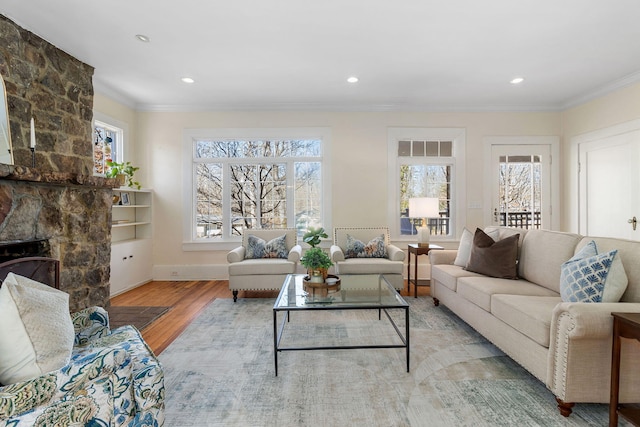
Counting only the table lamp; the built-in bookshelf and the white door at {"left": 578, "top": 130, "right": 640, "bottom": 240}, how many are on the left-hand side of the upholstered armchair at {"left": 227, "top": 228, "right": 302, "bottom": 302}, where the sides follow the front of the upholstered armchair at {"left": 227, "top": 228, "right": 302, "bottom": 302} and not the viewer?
2

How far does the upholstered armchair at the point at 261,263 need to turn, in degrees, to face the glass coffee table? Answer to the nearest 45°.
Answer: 0° — it already faces it

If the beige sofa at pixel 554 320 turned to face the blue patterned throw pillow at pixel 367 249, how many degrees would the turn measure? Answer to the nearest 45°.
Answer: approximately 90° to its right

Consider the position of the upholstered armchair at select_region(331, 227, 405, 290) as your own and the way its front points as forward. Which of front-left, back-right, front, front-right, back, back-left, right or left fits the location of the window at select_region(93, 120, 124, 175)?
right

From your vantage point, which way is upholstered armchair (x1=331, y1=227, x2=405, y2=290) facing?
toward the camera

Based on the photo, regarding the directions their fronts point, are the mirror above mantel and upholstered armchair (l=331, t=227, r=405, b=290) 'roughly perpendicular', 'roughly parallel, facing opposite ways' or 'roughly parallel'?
roughly perpendicular

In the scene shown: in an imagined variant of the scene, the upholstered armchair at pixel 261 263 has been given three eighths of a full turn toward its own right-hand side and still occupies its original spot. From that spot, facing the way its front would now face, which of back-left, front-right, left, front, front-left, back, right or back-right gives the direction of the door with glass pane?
back-right

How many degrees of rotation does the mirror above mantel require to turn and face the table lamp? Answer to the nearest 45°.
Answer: approximately 45° to its left

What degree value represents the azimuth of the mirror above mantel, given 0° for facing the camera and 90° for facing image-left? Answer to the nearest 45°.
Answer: approximately 315°

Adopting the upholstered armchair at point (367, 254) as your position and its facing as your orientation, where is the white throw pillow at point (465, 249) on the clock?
The white throw pillow is roughly at 10 o'clock from the upholstered armchair.

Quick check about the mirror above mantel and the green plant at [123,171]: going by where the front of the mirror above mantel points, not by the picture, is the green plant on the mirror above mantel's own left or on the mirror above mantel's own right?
on the mirror above mantel's own left

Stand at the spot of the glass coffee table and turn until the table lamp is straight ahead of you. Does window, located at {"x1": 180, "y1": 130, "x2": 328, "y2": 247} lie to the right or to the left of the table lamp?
left

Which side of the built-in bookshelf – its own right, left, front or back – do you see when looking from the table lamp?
front

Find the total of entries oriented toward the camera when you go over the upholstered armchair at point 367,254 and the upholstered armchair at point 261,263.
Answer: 2

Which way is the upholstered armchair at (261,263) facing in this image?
toward the camera

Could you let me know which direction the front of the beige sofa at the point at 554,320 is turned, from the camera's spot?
facing the viewer and to the left of the viewer

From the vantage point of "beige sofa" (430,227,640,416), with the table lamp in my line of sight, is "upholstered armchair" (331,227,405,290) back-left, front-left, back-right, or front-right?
front-left

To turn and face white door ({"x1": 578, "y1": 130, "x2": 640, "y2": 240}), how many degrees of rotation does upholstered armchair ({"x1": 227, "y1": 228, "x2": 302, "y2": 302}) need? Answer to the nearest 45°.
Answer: approximately 90° to its left

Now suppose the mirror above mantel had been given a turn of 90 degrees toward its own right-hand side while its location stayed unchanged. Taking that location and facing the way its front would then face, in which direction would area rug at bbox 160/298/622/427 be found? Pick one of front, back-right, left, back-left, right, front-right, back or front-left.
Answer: left

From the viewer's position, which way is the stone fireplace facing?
facing the viewer and to the right of the viewer

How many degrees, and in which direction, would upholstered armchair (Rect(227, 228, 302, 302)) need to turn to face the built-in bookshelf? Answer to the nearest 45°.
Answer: approximately 135° to its right

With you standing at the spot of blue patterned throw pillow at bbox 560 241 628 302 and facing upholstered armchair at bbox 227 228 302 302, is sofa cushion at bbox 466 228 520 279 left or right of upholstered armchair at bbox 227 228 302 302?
right
